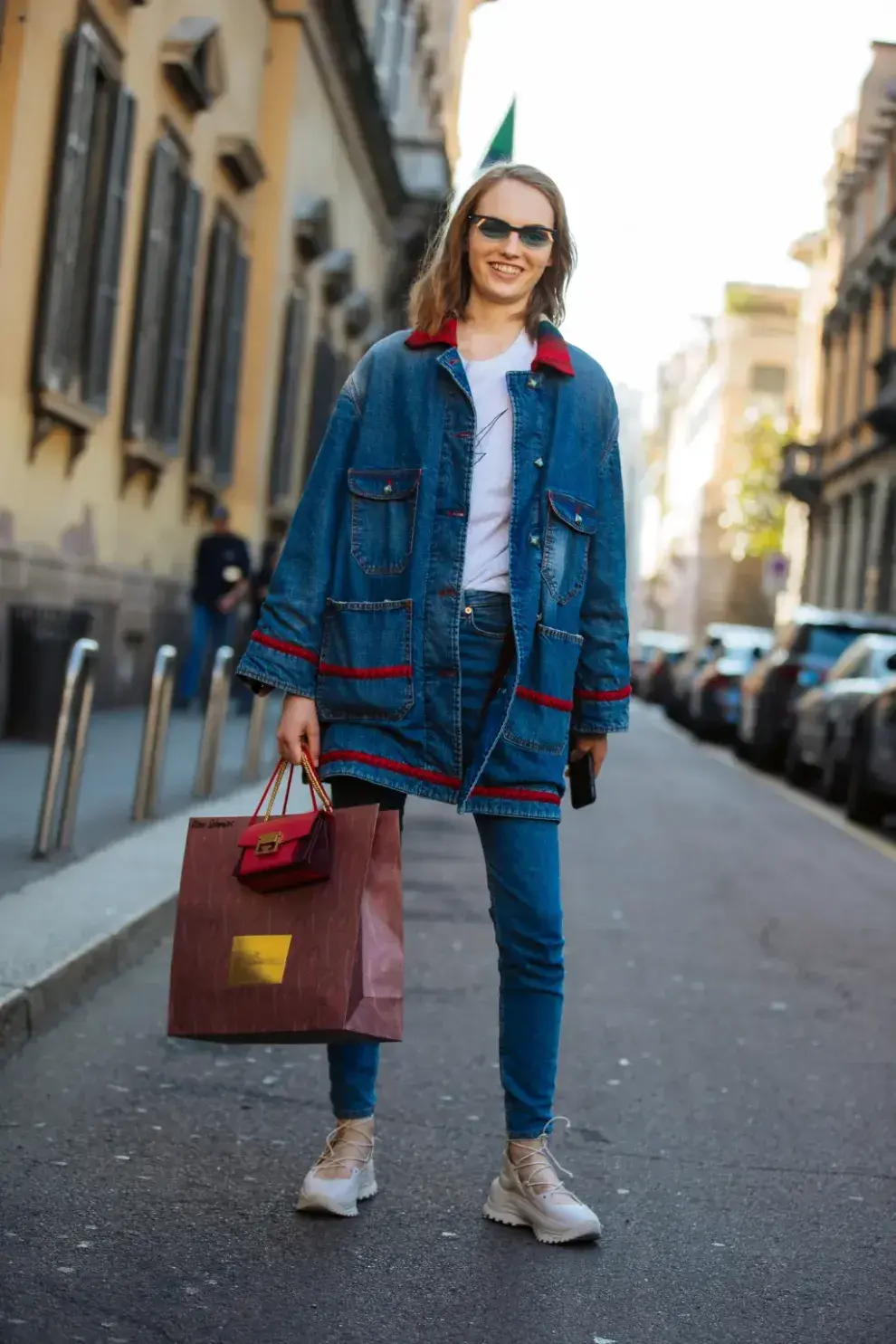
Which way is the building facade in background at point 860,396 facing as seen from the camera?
to the viewer's left

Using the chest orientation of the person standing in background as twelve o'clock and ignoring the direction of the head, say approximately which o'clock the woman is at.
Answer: The woman is roughly at 12 o'clock from the person standing in background.

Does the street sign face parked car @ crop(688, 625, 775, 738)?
yes

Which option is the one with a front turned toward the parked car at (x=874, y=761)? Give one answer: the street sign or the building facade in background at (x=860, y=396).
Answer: the street sign

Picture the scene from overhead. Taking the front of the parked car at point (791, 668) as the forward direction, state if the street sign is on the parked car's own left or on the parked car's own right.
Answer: on the parked car's own right

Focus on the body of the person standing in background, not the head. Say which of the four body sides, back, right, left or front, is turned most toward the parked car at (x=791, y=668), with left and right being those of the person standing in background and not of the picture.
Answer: left

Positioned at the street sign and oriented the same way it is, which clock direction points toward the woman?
The woman is roughly at 12 o'clock from the street sign.
